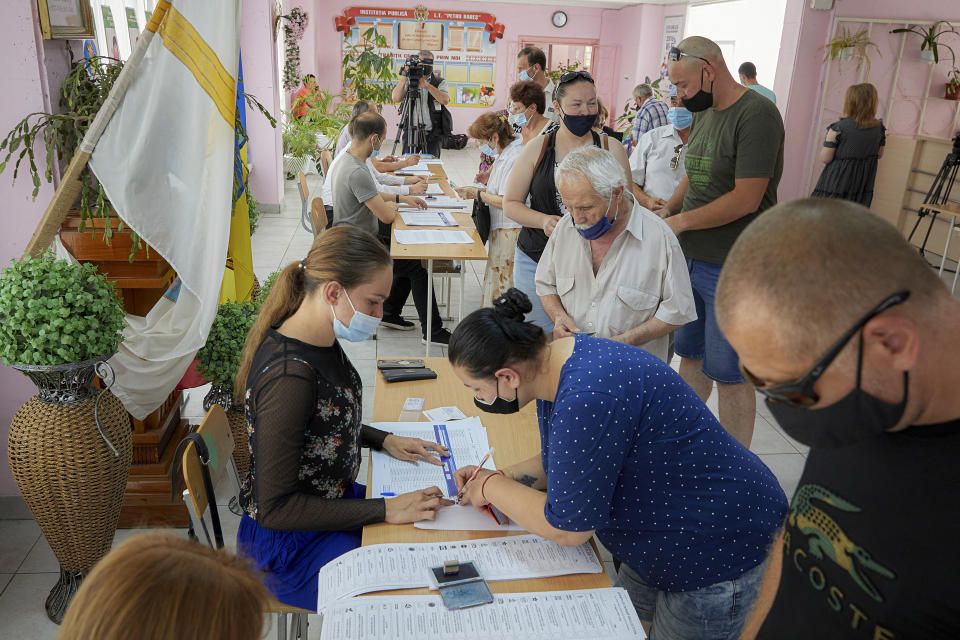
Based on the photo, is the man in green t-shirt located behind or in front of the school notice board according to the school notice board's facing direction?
in front

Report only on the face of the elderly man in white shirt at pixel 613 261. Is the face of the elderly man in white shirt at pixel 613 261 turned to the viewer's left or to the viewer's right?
to the viewer's left

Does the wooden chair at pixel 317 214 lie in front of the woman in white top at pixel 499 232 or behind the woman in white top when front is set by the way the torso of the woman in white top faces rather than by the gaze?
in front

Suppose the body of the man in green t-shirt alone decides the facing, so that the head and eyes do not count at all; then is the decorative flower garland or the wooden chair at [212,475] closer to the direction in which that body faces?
the wooden chair

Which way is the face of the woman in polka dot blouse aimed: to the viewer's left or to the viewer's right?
to the viewer's left

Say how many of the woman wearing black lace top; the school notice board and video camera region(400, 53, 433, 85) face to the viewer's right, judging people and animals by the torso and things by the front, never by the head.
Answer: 1

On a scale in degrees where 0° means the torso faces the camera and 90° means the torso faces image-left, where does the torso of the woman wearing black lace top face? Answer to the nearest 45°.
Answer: approximately 270°

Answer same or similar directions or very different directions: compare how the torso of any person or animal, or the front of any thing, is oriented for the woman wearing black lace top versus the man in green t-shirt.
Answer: very different directions

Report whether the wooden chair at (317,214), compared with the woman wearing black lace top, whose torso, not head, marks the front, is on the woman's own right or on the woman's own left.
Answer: on the woman's own left

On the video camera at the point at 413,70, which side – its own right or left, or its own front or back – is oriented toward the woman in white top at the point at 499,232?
front
